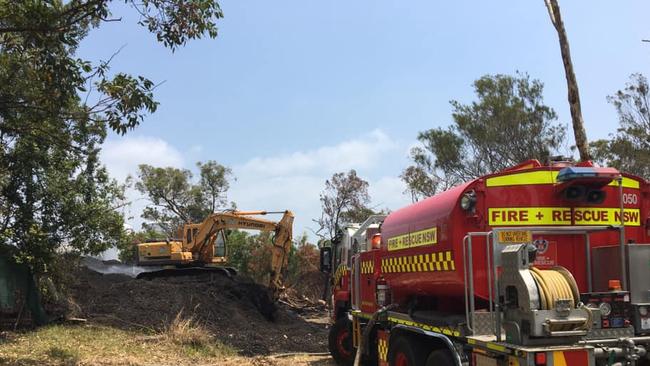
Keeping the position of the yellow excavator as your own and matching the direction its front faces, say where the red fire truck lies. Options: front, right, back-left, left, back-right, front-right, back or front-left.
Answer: right

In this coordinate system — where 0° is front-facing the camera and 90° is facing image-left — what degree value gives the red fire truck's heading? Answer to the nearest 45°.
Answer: approximately 135°

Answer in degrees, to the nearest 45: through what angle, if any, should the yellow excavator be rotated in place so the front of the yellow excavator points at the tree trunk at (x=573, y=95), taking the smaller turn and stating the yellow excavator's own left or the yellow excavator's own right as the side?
approximately 45° to the yellow excavator's own right

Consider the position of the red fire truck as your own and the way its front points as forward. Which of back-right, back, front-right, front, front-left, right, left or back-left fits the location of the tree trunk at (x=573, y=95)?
front-right

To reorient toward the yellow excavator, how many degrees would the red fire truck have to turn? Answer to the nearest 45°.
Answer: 0° — it already faces it

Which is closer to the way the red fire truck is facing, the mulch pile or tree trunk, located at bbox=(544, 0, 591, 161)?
the mulch pile

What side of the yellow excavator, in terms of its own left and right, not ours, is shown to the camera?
right

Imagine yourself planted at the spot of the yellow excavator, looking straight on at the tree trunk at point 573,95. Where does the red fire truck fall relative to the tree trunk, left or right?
right

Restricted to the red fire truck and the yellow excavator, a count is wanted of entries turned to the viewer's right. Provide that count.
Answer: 1

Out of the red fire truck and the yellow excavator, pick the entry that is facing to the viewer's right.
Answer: the yellow excavator
